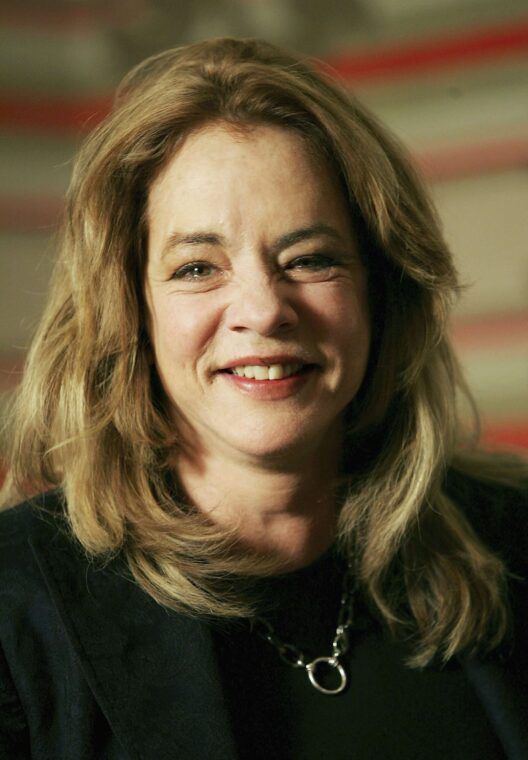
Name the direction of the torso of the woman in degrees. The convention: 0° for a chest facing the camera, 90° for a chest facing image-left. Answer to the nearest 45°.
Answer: approximately 0°
